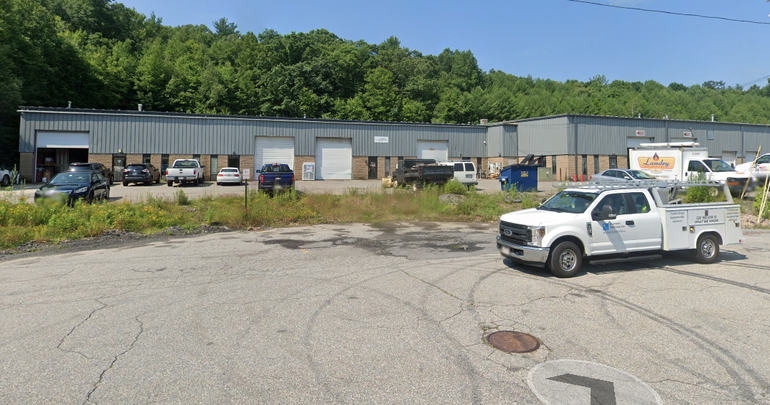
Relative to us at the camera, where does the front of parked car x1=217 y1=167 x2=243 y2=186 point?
facing away from the viewer

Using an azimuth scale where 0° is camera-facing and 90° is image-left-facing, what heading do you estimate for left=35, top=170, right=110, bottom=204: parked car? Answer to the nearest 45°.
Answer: approximately 45°

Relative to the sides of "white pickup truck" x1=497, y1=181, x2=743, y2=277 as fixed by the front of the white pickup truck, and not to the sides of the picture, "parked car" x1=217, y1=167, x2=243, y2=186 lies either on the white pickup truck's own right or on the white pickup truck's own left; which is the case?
on the white pickup truck's own right

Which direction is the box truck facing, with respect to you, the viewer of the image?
facing the viewer and to the right of the viewer

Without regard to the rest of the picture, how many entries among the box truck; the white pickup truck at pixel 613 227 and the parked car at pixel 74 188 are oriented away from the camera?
0

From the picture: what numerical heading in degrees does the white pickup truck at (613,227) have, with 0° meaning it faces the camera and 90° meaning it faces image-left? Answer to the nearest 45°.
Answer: approximately 45°

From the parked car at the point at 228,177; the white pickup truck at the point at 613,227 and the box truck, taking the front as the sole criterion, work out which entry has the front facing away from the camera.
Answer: the parked car

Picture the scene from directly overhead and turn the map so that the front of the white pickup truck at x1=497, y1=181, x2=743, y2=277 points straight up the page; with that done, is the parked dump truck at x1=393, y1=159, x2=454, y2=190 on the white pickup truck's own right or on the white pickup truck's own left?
on the white pickup truck's own right

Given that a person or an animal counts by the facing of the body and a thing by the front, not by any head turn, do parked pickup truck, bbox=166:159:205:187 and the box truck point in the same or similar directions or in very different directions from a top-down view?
very different directions

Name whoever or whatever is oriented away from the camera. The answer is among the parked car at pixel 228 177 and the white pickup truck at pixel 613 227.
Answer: the parked car

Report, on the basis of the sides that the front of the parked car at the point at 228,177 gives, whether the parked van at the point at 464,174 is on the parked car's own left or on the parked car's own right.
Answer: on the parked car's own right
